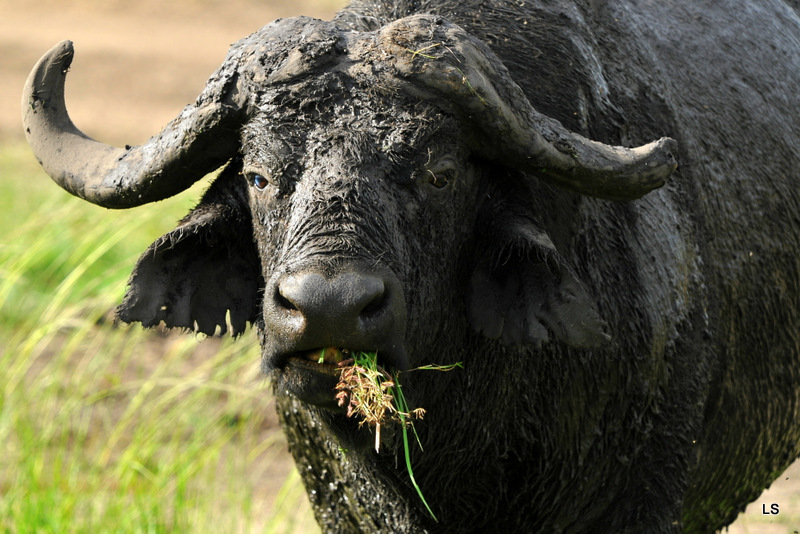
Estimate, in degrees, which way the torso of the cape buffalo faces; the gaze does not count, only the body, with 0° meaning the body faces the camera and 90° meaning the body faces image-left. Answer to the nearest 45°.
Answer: approximately 45°
